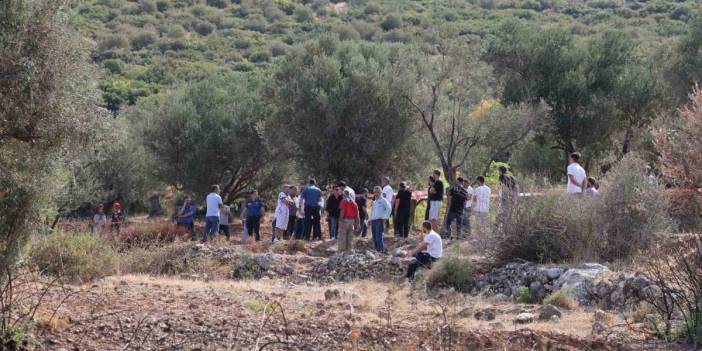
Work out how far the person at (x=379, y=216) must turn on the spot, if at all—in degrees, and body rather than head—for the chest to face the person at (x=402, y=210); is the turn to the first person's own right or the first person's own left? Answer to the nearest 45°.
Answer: approximately 135° to the first person's own right

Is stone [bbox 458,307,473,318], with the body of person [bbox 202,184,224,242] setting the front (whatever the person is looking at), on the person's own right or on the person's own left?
on the person's own right

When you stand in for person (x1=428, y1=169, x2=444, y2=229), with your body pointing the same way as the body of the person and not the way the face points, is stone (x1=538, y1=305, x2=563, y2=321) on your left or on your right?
on your left

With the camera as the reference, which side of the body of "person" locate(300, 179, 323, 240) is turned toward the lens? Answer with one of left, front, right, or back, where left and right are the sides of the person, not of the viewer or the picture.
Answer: back
